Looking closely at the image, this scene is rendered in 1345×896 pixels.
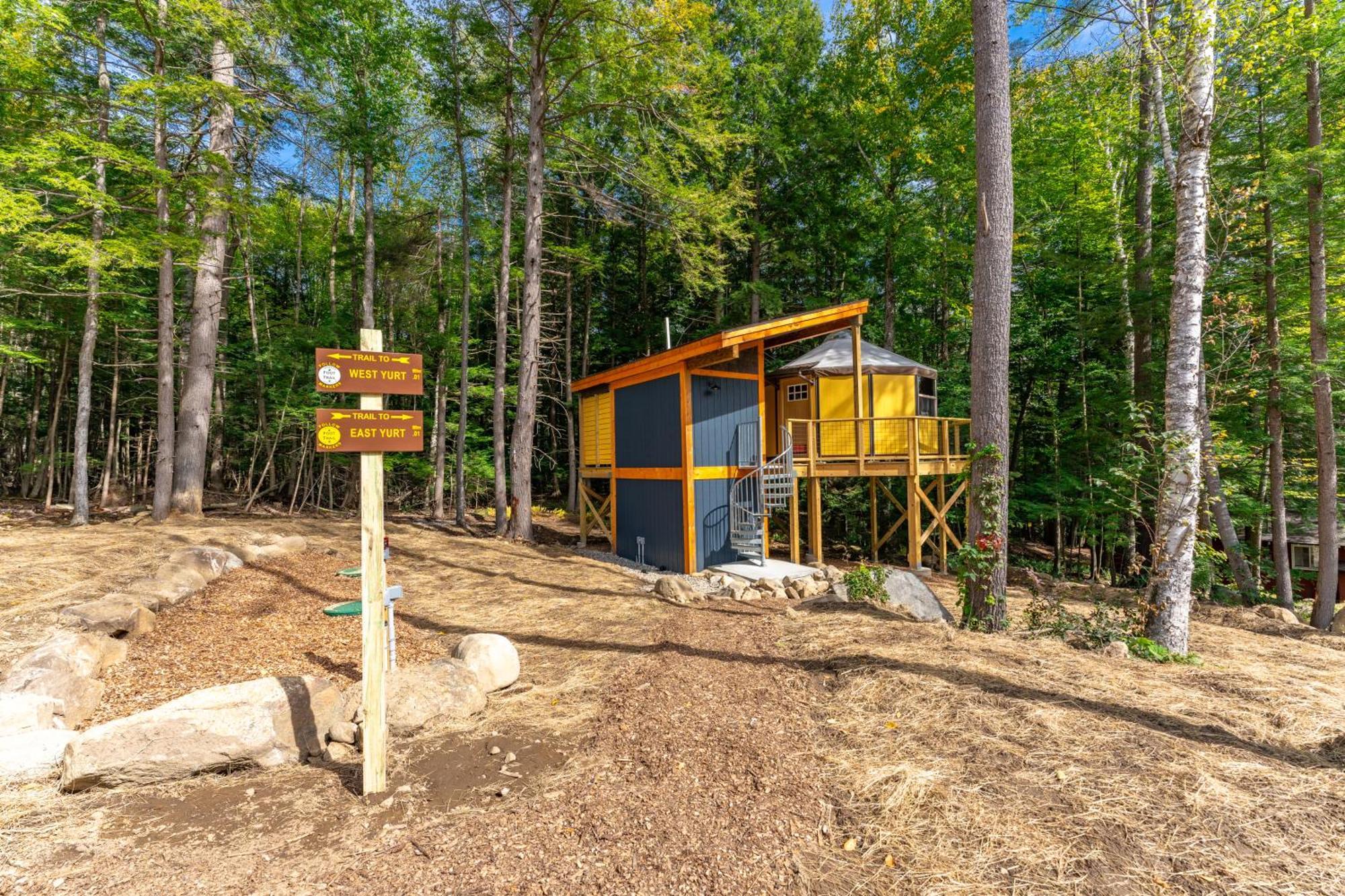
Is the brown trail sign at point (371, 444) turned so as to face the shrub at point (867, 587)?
no

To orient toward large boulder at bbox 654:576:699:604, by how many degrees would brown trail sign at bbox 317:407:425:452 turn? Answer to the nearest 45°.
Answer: approximately 135° to its left

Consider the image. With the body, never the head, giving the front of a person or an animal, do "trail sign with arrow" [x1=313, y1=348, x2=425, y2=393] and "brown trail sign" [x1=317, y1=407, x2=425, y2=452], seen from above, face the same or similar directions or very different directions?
same or similar directions

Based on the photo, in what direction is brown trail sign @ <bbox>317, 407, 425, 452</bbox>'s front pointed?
toward the camera

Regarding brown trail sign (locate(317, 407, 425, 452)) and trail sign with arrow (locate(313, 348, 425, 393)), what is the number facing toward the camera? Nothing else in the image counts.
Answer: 2

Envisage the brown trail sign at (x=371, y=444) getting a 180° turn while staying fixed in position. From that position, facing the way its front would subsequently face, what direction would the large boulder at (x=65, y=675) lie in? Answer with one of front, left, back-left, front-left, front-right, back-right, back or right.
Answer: front-left

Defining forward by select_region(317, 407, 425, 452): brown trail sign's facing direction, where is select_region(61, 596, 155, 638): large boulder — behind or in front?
behind

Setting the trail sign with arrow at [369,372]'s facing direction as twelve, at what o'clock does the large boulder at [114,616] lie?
The large boulder is roughly at 5 o'clock from the trail sign with arrow.

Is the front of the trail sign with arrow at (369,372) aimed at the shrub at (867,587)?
no

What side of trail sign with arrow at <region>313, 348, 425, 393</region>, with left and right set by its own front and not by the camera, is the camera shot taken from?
front

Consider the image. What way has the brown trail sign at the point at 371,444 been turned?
toward the camera

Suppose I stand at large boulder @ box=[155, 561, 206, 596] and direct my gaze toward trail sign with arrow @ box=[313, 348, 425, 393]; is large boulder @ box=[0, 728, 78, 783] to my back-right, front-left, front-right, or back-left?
front-right

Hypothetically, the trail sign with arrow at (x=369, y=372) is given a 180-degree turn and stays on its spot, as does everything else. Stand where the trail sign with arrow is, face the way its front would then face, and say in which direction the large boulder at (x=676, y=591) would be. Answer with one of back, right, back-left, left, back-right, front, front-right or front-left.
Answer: front-right
